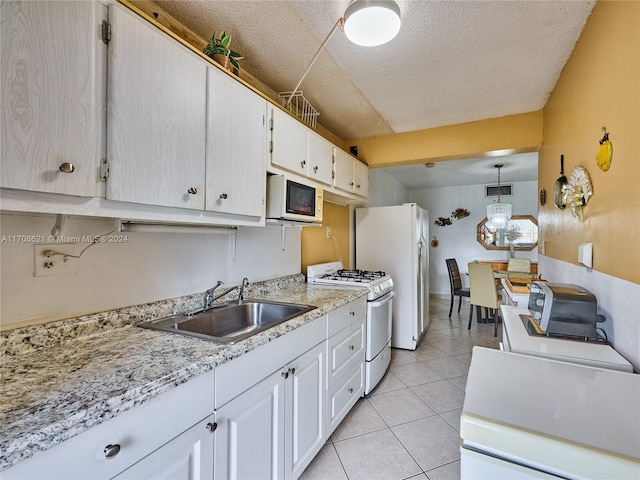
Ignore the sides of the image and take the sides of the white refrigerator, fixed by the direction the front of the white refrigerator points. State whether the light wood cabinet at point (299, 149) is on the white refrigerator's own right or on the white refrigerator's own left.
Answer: on the white refrigerator's own right

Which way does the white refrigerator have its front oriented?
to the viewer's right

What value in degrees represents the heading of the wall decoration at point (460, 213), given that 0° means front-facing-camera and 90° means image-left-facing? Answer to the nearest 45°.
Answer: approximately 0°

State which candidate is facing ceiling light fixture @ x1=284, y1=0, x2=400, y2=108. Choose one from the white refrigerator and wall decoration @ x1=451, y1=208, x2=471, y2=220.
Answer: the wall decoration

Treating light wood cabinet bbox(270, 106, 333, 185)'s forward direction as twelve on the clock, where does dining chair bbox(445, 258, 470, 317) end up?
The dining chair is roughly at 9 o'clock from the light wood cabinet.

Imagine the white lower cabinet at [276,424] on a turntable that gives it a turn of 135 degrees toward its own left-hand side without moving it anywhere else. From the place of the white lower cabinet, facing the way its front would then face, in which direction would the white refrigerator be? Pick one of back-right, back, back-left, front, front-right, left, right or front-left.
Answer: front-right

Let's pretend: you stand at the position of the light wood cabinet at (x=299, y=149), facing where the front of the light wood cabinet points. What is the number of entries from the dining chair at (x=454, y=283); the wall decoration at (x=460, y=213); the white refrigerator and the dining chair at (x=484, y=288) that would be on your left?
4

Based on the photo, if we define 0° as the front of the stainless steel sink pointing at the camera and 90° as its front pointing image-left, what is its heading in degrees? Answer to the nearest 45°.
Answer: approximately 315°

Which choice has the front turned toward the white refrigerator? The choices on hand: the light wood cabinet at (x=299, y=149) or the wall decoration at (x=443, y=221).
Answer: the wall decoration

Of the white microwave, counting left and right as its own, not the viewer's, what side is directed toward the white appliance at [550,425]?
front

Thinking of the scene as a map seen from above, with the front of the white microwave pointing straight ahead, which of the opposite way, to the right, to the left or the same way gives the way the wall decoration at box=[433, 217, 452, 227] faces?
to the right

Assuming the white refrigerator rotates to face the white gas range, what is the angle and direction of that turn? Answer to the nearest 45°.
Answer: approximately 90° to its right

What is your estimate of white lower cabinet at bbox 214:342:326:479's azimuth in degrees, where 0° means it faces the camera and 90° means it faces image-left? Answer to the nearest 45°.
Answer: approximately 315°

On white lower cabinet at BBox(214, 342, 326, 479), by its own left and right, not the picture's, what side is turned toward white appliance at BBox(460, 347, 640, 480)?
front

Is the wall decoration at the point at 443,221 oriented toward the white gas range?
yes

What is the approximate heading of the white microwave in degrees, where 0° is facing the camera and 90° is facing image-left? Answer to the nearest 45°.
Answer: approximately 315°

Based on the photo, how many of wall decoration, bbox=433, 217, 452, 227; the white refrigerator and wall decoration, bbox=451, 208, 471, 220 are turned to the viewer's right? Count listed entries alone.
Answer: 1
